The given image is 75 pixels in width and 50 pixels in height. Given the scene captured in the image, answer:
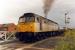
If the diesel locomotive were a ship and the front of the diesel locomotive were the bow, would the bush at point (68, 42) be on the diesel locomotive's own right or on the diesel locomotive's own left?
on the diesel locomotive's own left

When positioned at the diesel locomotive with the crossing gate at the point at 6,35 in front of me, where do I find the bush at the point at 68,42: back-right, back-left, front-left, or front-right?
back-left

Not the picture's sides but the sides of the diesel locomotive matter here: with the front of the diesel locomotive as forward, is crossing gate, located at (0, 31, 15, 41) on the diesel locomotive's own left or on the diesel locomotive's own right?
on the diesel locomotive's own right

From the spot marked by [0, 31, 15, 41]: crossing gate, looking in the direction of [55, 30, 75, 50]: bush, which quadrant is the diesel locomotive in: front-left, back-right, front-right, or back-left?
front-left

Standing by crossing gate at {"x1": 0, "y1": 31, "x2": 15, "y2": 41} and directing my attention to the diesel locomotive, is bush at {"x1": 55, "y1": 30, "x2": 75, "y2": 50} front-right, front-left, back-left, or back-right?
front-right

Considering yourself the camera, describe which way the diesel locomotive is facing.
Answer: facing the viewer and to the left of the viewer
